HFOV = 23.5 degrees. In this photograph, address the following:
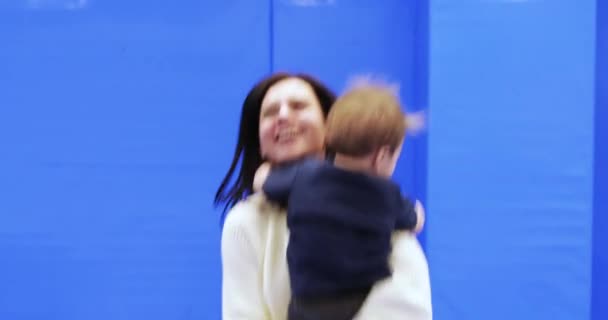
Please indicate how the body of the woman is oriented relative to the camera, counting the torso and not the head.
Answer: toward the camera

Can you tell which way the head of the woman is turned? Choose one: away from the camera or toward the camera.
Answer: toward the camera
